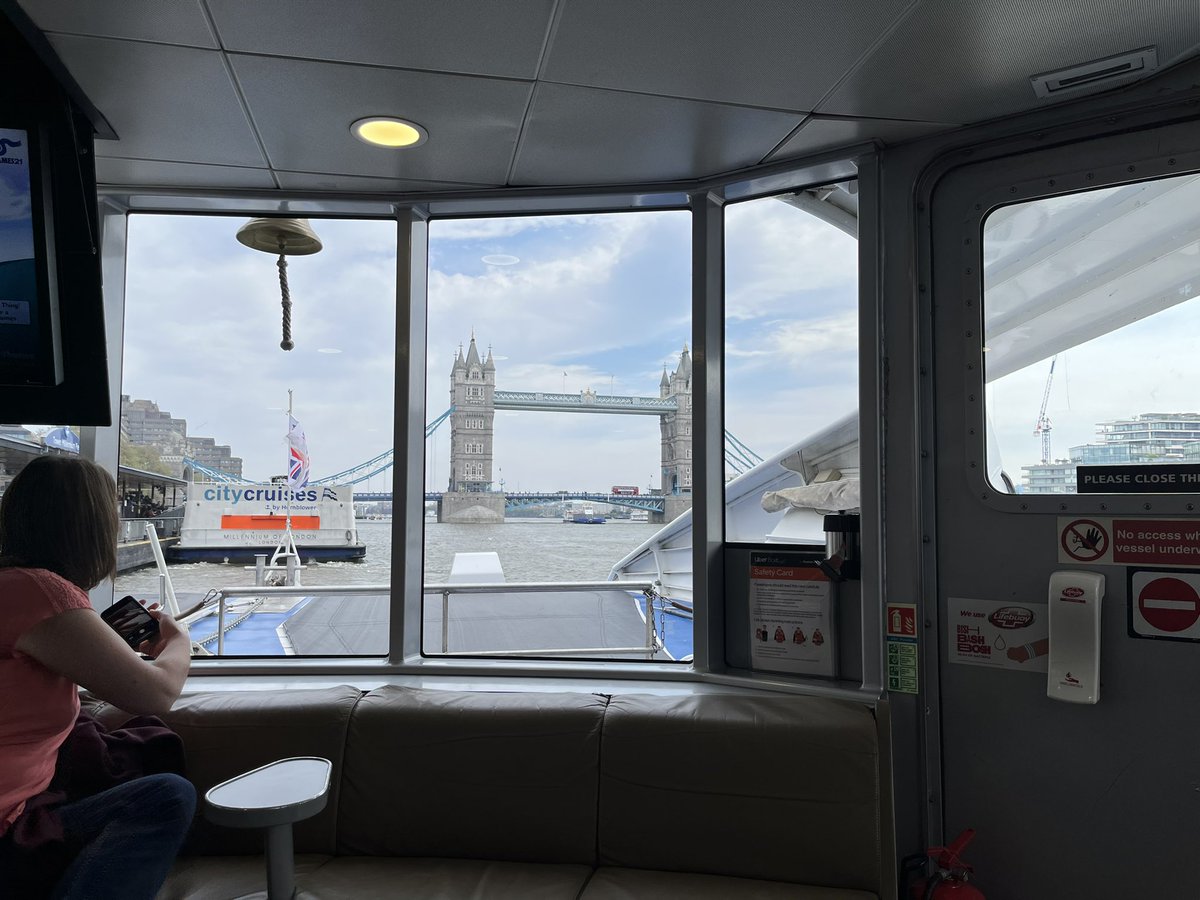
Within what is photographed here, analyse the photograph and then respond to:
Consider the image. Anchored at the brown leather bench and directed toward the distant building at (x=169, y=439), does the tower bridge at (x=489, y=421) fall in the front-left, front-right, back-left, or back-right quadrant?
front-right

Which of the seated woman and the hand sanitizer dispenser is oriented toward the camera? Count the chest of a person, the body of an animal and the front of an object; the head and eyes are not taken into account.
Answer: the hand sanitizer dispenser

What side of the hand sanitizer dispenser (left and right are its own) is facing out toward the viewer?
front

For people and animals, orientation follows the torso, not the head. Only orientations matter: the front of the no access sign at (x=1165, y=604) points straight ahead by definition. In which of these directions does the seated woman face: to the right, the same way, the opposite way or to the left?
the opposite way

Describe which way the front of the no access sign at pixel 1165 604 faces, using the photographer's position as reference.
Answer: facing the viewer

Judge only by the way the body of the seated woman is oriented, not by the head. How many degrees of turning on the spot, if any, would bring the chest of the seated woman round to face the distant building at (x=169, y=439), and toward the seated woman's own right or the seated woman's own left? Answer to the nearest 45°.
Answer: approximately 45° to the seated woman's own left

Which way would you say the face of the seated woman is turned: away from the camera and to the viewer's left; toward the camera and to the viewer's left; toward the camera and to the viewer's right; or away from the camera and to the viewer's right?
away from the camera and to the viewer's right

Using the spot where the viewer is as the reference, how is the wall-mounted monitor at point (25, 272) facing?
facing the viewer and to the right of the viewer

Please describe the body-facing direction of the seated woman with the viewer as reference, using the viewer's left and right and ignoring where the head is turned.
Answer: facing away from the viewer and to the right of the viewer
